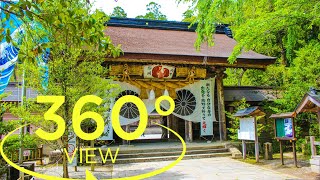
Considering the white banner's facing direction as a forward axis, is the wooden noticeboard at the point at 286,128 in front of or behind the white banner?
in front

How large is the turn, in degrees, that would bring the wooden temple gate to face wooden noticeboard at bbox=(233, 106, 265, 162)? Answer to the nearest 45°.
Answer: approximately 45° to its left

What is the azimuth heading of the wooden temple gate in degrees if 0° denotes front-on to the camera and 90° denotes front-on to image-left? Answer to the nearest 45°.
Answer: approximately 0°

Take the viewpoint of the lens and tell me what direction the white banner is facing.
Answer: facing the viewer
